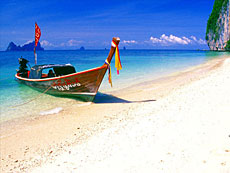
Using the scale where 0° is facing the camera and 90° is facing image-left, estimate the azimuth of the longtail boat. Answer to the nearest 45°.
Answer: approximately 315°
